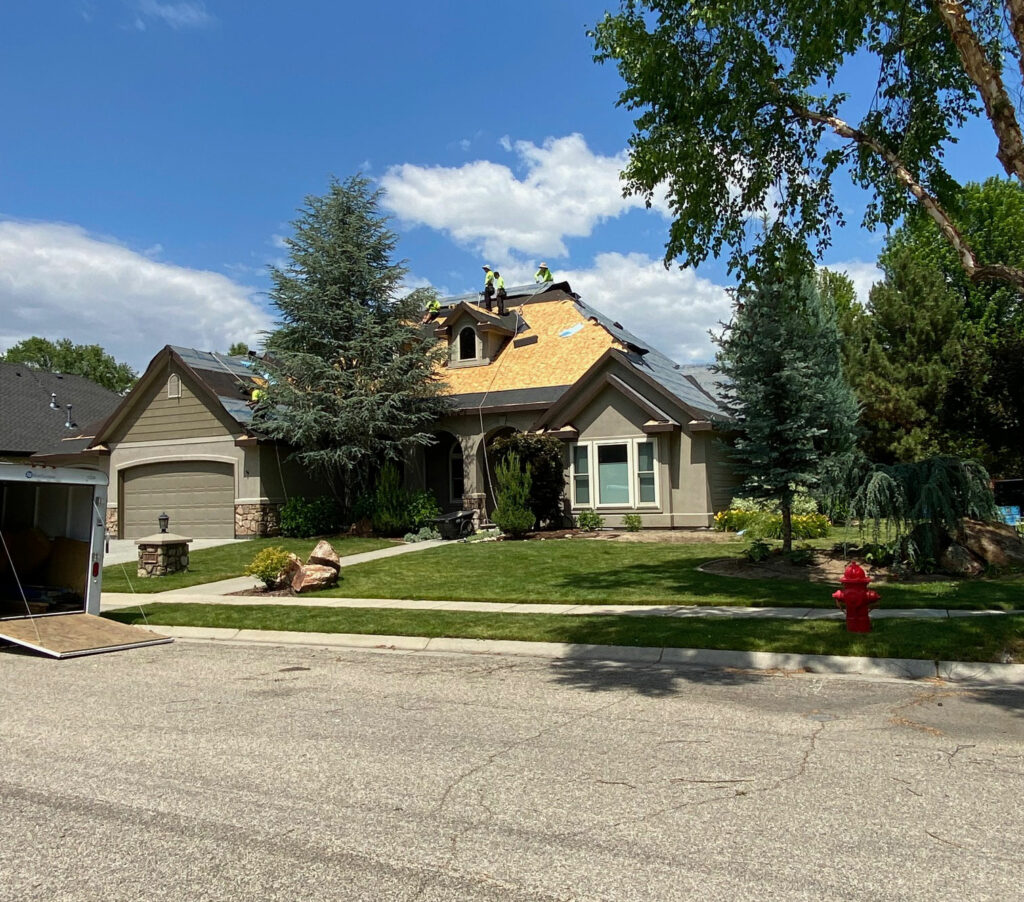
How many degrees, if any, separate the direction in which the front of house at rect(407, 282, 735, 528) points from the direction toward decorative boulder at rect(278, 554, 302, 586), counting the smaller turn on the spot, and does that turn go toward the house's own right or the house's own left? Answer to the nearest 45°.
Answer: approximately 45° to the house's own right

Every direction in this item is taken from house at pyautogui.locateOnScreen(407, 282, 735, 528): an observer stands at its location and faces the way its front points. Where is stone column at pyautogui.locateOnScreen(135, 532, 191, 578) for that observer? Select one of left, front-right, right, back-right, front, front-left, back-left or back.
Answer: front-right

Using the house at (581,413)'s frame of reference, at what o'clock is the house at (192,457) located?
the house at (192,457) is roughly at 3 o'clock from the house at (581,413).

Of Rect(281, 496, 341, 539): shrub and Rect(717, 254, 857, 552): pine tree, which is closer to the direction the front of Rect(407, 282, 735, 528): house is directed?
the pine tree

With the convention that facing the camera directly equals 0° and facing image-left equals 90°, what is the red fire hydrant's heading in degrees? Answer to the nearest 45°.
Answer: approximately 0°

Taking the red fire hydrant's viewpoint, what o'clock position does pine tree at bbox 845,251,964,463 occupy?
The pine tree is roughly at 6 o'clock from the red fire hydrant.

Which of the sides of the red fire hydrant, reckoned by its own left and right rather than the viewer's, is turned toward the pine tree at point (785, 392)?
back
